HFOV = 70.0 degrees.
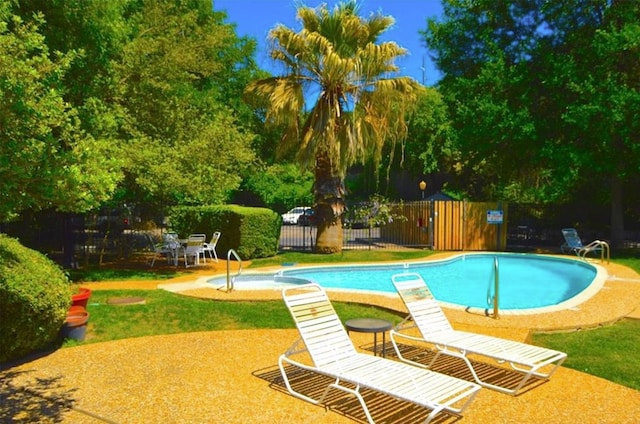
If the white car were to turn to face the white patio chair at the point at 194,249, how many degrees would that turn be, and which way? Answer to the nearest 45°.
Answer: approximately 45° to its left

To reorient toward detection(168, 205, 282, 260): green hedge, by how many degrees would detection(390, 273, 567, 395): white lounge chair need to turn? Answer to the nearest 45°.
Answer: approximately 180°

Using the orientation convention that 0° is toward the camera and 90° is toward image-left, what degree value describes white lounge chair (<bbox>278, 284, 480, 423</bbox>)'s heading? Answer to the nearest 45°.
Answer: approximately 315°

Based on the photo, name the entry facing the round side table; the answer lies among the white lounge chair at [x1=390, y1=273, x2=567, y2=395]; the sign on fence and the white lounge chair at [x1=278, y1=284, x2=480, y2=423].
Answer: the sign on fence

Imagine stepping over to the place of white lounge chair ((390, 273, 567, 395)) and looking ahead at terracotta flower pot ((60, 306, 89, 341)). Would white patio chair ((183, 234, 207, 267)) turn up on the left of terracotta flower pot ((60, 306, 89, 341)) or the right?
right

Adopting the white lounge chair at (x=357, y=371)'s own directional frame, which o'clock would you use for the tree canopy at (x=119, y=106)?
The tree canopy is roughly at 6 o'clock from the white lounge chair.

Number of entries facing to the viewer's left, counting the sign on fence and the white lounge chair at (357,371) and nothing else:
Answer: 0

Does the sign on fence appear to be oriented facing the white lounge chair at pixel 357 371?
yes

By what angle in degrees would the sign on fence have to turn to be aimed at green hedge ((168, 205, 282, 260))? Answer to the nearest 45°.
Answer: approximately 45° to its right

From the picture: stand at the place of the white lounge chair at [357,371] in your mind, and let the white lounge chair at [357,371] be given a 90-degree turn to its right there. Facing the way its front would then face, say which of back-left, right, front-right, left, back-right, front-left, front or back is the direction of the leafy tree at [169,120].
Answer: right

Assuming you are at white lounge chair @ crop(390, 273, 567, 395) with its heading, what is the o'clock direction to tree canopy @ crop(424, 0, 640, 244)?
The tree canopy is roughly at 8 o'clock from the white lounge chair.
